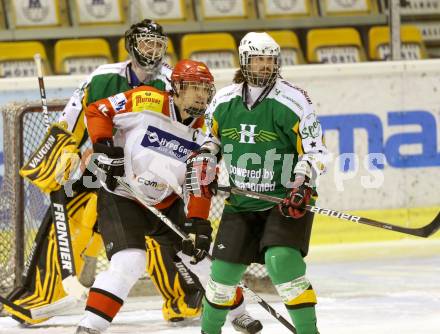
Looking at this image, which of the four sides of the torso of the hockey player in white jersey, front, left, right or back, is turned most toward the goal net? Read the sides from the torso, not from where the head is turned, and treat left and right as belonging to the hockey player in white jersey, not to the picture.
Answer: back

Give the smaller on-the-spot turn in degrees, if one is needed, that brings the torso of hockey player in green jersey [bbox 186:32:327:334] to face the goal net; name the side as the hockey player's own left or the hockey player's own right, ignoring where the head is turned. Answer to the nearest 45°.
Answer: approximately 135° to the hockey player's own right

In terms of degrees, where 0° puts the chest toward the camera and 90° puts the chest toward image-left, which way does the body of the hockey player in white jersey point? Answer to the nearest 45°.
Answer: approximately 315°

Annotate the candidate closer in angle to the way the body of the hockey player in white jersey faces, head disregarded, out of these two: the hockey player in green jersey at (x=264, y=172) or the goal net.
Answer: the hockey player in green jersey

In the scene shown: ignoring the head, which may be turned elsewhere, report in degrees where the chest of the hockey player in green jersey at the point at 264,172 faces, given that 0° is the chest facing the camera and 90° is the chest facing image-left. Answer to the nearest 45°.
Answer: approximately 0°
